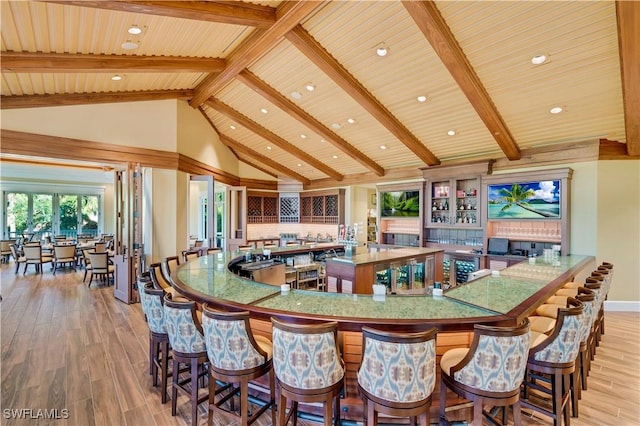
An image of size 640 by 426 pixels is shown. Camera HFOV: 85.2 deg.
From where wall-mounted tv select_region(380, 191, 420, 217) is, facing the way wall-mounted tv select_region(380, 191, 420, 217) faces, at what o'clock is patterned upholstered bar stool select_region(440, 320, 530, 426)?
The patterned upholstered bar stool is roughly at 12 o'clock from the wall-mounted tv.

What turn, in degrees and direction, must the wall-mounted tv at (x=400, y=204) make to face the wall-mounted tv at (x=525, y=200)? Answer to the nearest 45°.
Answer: approximately 45° to its left

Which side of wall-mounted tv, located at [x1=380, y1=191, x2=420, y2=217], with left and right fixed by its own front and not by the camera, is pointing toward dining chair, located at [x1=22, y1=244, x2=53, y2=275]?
right

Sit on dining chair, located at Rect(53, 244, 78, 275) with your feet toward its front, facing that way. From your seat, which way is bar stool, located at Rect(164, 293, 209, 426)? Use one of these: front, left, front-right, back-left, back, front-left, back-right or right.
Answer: back

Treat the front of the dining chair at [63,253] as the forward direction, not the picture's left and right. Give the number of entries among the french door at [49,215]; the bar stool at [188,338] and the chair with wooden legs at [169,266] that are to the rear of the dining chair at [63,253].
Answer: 2

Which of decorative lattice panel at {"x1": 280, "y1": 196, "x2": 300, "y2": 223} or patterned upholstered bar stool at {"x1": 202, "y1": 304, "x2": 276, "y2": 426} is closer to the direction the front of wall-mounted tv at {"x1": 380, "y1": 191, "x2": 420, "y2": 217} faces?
the patterned upholstered bar stool

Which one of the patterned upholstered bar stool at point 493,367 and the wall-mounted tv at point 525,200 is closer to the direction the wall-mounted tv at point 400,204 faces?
the patterned upholstered bar stool

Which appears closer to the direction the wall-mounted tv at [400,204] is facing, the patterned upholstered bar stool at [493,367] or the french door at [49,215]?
the patterned upholstered bar stool

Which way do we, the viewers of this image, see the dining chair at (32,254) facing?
facing away from the viewer and to the right of the viewer

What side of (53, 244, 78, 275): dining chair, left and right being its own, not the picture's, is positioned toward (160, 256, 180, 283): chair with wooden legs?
back

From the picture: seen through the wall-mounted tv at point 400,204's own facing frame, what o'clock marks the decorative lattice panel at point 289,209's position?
The decorative lattice panel is roughly at 4 o'clock from the wall-mounted tv.
